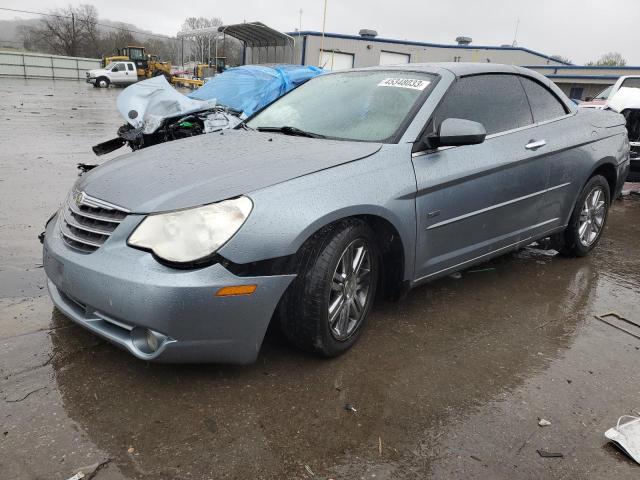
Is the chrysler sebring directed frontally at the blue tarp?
no

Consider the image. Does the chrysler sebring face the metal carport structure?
no

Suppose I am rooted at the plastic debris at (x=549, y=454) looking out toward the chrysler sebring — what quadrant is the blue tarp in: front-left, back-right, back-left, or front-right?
front-right

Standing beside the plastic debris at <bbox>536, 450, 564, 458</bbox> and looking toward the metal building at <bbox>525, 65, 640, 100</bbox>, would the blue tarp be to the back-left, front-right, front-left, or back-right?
front-left

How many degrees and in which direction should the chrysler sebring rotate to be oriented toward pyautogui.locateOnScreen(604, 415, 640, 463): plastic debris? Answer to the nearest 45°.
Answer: approximately 90° to its left

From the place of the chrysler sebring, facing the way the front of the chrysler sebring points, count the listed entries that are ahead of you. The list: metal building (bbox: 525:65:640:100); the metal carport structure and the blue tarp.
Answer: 0

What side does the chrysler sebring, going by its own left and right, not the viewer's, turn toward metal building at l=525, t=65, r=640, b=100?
back

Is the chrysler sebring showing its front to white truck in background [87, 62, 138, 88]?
no

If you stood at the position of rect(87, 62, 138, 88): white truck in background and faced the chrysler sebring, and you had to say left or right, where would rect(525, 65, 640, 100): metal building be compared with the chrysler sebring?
left

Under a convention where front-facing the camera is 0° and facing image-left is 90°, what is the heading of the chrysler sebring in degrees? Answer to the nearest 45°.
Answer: approximately 45°

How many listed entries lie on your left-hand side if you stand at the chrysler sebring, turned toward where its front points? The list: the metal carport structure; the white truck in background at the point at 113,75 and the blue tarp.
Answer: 0
